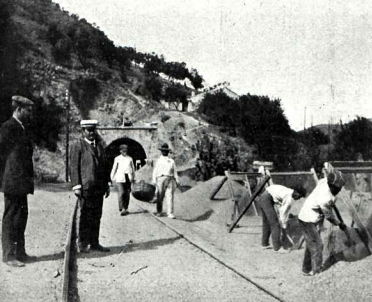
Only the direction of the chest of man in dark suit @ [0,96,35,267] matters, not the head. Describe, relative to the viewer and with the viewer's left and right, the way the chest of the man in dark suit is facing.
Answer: facing to the right of the viewer

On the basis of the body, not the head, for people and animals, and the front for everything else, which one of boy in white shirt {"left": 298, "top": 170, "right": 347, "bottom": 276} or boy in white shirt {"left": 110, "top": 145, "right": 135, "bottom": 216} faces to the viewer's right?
boy in white shirt {"left": 298, "top": 170, "right": 347, "bottom": 276}

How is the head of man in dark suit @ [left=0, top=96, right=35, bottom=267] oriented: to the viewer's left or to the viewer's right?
to the viewer's right

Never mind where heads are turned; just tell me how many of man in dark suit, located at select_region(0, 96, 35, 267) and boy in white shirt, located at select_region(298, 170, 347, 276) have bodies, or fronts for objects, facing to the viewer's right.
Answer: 2

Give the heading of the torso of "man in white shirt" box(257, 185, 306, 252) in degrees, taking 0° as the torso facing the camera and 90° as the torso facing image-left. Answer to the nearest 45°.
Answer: approximately 270°

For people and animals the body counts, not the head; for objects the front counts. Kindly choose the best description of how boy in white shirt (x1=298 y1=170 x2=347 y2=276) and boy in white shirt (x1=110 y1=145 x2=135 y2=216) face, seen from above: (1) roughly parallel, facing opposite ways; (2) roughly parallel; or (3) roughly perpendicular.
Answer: roughly perpendicular
